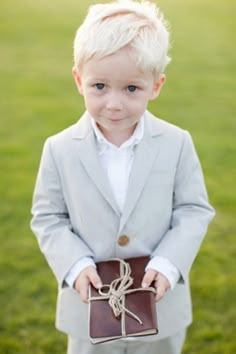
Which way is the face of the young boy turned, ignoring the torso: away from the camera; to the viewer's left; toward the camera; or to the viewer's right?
toward the camera

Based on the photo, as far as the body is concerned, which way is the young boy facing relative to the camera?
toward the camera
